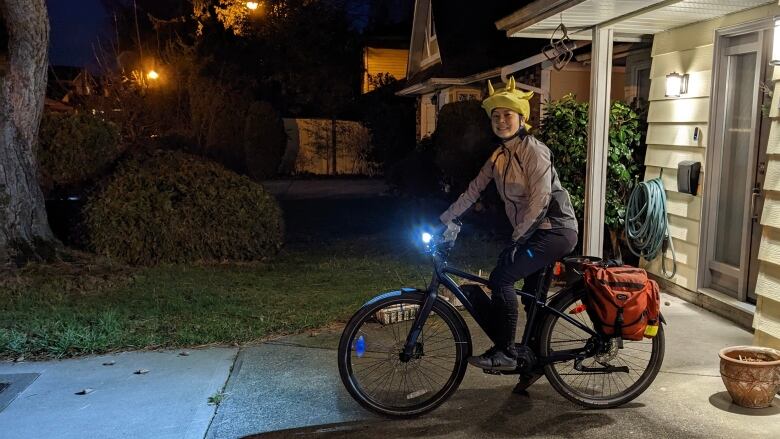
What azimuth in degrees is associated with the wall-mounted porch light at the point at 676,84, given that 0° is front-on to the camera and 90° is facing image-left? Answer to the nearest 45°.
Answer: approximately 45°

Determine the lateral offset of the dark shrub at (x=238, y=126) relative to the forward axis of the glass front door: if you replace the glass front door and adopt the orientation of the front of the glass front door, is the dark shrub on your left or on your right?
on your right

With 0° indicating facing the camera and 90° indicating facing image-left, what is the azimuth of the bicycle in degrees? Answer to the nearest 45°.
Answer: approximately 90°

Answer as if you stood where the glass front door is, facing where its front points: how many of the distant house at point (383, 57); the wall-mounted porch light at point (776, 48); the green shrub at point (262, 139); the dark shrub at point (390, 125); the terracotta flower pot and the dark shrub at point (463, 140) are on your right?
4

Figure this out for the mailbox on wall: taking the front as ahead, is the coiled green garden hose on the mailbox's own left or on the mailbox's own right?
on the mailbox's own right

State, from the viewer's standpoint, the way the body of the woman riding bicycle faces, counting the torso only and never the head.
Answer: to the viewer's left

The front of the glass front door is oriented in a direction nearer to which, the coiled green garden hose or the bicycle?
the bicycle
